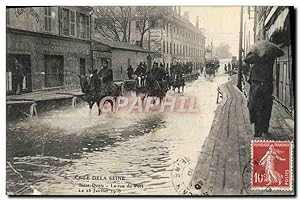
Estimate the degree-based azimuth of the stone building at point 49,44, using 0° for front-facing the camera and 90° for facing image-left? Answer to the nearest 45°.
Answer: approximately 315°

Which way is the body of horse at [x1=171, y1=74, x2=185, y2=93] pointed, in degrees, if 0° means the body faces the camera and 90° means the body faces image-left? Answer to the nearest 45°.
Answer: approximately 45°

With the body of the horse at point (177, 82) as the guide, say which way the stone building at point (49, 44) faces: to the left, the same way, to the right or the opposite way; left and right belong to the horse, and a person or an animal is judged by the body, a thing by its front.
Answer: to the left

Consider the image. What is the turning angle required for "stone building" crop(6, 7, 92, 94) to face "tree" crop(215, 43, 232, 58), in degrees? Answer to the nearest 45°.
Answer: approximately 45° to its left
